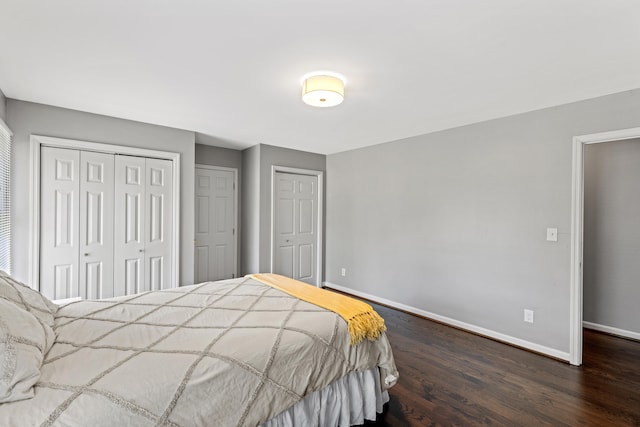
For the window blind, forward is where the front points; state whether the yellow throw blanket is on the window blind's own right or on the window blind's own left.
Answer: on the window blind's own right

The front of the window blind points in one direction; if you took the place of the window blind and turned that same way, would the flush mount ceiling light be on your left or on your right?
on your right

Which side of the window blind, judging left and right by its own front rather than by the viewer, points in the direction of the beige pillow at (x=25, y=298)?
right

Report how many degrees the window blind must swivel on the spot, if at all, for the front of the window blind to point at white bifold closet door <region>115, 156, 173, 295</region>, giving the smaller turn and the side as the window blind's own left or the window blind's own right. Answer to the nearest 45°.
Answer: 0° — it already faces it

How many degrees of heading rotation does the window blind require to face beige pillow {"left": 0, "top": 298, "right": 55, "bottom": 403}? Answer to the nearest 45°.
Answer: approximately 90° to its right

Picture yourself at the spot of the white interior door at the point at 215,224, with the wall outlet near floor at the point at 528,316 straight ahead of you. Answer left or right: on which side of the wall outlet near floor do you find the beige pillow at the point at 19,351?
right

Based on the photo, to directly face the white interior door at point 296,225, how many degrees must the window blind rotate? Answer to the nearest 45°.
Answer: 0° — it already faces it

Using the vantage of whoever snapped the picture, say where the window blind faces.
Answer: facing to the right of the viewer
